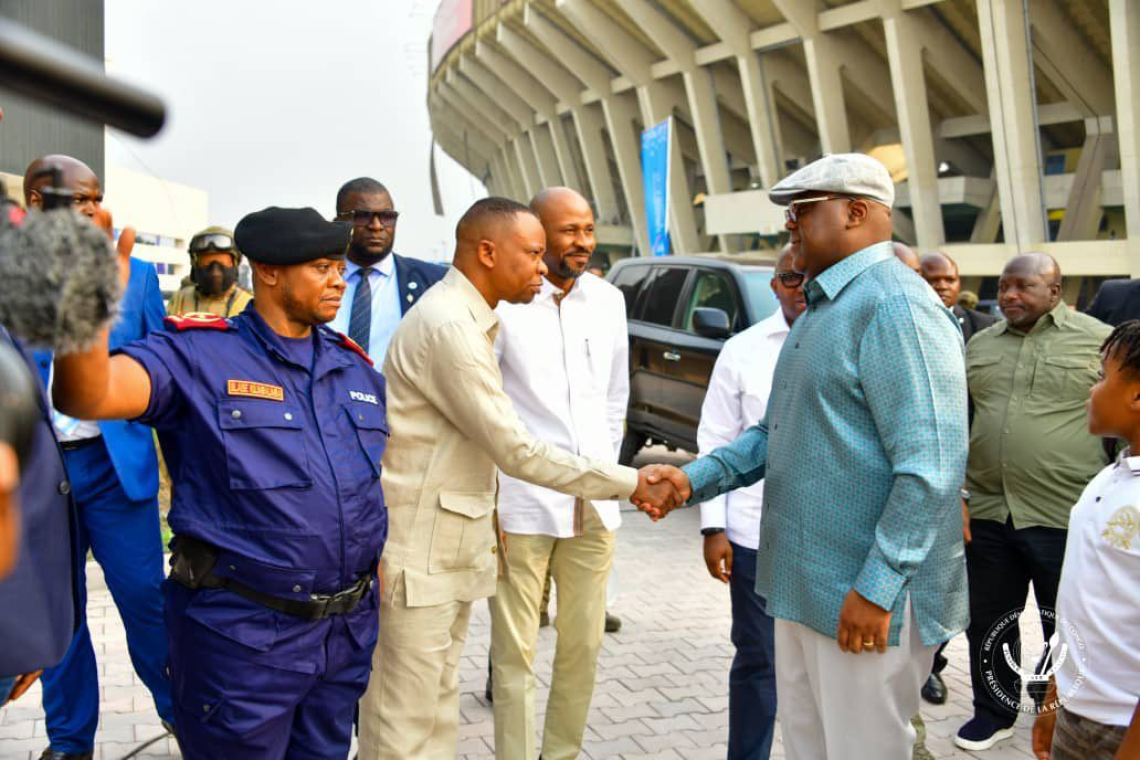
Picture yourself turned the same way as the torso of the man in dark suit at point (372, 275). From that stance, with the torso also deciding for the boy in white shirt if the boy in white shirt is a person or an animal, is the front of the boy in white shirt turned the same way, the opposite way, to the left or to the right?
to the right

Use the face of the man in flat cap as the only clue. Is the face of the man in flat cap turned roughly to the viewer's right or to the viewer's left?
to the viewer's left

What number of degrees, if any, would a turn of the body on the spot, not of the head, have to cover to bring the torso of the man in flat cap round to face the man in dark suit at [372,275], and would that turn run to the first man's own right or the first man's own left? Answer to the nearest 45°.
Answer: approximately 45° to the first man's own right

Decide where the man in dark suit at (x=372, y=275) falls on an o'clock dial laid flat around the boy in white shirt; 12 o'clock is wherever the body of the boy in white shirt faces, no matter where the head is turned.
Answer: The man in dark suit is roughly at 2 o'clock from the boy in white shirt.

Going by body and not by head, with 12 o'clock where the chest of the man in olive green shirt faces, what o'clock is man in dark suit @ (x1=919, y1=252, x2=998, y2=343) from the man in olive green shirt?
The man in dark suit is roughly at 4 o'clock from the man in olive green shirt.

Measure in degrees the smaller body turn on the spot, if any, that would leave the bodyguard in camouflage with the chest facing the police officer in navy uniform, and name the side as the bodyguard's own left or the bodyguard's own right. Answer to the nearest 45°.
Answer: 0° — they already face them

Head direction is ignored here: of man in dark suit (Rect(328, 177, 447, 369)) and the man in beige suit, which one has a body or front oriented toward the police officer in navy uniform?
the man in dark suit

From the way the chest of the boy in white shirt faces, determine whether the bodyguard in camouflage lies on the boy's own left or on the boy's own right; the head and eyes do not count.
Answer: on the boy's own right

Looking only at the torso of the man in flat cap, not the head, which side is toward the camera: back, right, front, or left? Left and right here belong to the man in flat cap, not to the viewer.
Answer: left

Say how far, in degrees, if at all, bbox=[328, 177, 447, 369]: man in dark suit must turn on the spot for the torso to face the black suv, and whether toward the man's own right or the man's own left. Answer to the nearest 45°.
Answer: approximately 135° to the man's own left
